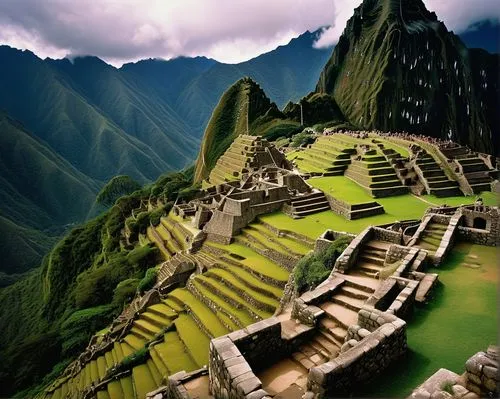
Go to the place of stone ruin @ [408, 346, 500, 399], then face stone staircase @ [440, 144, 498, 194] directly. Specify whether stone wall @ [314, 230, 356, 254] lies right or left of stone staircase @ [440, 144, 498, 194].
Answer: left

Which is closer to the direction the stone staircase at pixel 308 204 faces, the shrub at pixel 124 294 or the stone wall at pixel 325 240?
the stone wall

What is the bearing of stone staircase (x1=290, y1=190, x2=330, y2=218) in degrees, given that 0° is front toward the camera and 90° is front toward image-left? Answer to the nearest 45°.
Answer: approximately 0°

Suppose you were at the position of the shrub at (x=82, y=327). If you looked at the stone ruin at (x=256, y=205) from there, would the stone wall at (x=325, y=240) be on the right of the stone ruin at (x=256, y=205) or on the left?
right

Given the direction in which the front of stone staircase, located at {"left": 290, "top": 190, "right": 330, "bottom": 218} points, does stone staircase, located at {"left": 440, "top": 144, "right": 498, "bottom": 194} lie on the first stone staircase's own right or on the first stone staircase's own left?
on the first stone staircase's own left

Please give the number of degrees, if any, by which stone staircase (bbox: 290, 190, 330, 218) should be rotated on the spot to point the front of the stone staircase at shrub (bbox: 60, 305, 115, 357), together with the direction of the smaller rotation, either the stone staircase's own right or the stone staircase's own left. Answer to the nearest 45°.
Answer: approximately 90° to the stone staircase's own right

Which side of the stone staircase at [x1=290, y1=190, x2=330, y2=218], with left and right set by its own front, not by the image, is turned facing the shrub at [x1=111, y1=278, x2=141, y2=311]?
right

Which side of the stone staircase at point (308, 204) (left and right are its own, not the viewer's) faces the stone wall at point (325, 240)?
front

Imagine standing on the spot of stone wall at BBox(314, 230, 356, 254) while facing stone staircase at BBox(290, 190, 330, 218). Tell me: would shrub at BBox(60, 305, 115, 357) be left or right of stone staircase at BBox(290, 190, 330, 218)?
left

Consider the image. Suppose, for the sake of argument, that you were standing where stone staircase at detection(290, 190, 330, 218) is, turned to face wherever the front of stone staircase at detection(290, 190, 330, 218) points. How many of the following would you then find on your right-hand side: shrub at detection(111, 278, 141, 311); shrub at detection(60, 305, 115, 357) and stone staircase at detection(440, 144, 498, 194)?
2

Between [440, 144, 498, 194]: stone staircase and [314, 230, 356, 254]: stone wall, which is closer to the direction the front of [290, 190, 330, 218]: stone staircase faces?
the stone wall

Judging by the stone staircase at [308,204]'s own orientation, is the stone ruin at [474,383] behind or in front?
in front

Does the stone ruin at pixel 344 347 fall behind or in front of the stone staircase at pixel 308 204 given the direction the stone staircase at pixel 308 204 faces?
in front

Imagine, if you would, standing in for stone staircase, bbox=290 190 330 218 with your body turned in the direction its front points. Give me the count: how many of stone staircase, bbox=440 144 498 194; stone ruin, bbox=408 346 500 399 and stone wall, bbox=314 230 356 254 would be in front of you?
2
